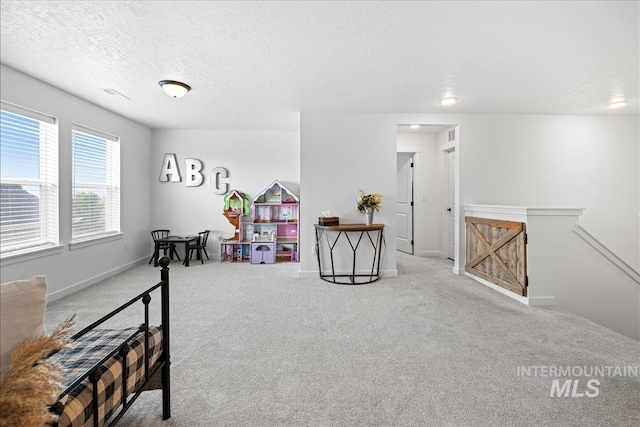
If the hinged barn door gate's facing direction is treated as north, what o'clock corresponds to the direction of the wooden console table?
The wooden console table is roughly at 1 o'clock from the hinged barn door gate.

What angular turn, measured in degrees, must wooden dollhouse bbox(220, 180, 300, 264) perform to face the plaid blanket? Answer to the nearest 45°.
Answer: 0° — it already faces it

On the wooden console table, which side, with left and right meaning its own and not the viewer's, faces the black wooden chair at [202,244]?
right

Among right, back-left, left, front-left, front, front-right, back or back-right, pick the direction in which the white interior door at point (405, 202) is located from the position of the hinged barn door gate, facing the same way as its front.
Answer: right

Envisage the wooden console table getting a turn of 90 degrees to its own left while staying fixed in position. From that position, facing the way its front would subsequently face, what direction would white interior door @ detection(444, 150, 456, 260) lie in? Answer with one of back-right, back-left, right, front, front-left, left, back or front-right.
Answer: front-left

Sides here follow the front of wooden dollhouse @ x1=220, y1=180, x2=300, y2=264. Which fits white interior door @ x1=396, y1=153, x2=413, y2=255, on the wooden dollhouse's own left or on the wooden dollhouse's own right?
on the wooden dollhouse's own left

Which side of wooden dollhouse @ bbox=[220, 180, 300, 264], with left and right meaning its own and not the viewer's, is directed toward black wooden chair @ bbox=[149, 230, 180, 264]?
right

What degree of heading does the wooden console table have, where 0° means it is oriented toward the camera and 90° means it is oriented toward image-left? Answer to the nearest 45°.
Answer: approximately 0°

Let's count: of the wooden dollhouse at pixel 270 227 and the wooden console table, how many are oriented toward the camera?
2

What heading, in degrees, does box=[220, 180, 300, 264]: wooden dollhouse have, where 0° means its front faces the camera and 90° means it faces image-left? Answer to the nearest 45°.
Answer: approximately 0°

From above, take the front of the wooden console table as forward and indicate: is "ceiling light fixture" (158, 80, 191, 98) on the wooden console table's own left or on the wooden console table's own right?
on the wooden console table's own right

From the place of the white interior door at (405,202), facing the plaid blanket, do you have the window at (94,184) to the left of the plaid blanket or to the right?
right
